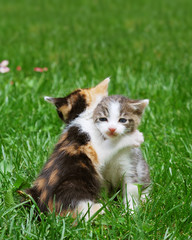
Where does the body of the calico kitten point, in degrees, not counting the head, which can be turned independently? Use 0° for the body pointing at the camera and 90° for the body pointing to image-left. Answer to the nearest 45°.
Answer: approximately 225°
